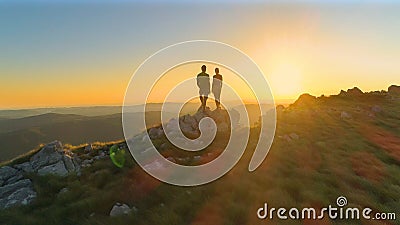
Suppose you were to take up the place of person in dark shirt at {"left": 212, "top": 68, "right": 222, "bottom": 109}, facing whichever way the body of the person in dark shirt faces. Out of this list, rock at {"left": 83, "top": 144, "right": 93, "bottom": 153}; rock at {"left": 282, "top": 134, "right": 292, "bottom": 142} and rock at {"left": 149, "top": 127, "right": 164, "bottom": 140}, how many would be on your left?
2

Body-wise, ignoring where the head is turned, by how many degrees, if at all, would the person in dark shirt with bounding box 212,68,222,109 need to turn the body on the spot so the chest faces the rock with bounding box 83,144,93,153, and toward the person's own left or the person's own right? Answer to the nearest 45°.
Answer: approximately 90° to the person's own left

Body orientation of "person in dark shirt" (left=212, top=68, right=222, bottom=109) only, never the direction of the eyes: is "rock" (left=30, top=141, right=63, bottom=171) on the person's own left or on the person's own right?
on the person's own left

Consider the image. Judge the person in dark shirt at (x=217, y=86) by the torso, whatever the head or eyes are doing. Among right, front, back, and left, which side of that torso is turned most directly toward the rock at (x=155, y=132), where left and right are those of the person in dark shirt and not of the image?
left

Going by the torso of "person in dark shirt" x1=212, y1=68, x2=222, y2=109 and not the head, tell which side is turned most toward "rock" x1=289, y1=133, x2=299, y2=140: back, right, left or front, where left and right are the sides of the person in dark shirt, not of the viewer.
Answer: right

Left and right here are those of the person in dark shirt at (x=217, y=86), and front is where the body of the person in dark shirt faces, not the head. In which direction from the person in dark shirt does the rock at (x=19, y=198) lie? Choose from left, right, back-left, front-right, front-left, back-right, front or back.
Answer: back-left

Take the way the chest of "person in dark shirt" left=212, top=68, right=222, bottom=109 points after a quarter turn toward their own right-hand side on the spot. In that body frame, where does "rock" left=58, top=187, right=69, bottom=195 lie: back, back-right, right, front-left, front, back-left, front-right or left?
back-right

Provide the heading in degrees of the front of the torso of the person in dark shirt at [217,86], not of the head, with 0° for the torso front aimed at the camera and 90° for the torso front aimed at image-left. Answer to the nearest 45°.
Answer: approximately 180°

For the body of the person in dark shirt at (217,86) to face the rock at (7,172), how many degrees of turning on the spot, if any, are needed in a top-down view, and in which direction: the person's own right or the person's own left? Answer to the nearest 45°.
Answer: approximately 135° to the person's own left
